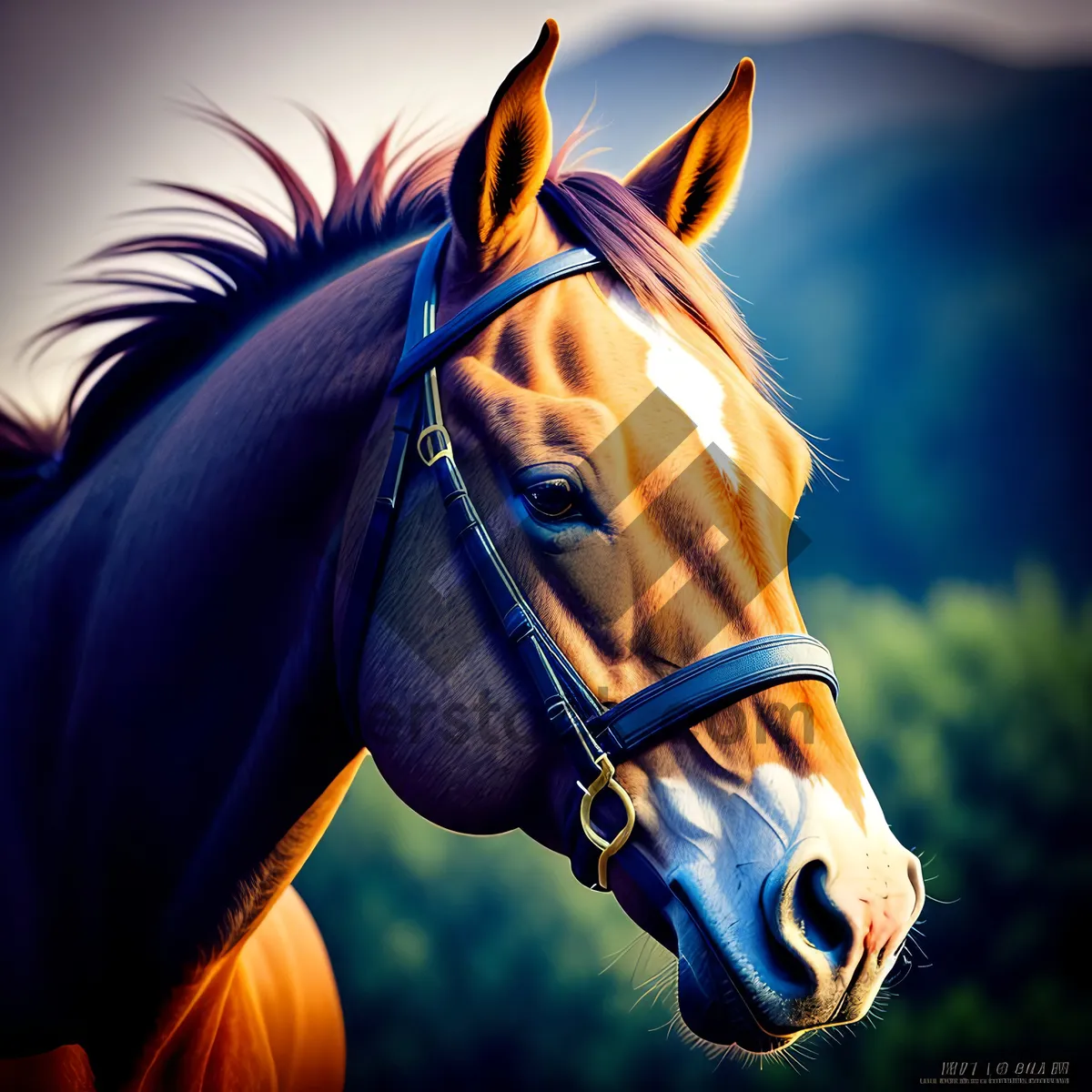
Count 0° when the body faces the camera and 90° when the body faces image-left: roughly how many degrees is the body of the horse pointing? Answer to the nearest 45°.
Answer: approximately 315°
